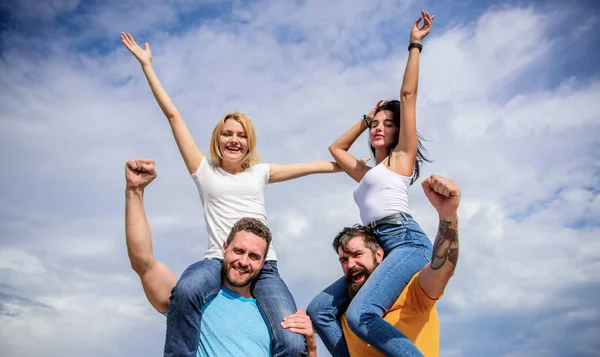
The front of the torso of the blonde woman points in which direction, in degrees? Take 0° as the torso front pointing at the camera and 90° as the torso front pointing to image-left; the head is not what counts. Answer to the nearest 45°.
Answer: approximately 0°

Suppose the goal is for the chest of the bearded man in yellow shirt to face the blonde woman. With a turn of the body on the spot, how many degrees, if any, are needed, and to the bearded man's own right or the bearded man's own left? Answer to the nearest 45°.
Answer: approximately 45° to the bearded man's own right

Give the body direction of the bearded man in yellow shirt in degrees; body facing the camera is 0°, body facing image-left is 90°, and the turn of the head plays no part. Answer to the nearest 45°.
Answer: approximately 45°

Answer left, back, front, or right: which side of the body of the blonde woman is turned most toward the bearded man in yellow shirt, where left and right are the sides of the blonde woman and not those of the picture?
left
